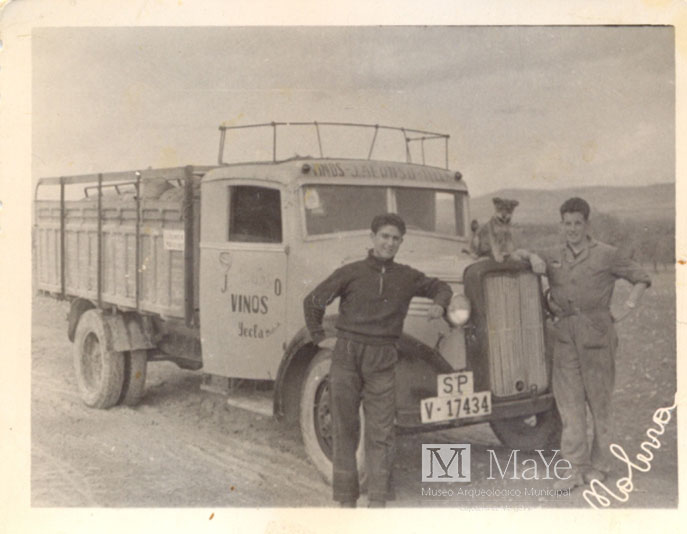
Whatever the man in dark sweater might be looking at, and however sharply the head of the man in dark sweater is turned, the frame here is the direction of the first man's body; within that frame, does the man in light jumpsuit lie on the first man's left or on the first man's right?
on the first man's left

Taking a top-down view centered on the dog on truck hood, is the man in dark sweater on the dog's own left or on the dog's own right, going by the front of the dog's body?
on the dog's own right

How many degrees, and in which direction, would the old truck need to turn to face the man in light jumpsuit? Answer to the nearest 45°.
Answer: approximately 45° to its left

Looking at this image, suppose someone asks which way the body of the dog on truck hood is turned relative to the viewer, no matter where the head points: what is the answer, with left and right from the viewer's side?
facing the viewer and to the right of the viewer

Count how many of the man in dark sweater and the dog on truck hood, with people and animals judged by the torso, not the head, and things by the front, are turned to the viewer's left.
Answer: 0

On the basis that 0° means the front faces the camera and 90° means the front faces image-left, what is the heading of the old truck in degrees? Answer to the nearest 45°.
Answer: approximately 315°

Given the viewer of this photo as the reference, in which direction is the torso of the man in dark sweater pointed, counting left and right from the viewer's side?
facing the viewer
